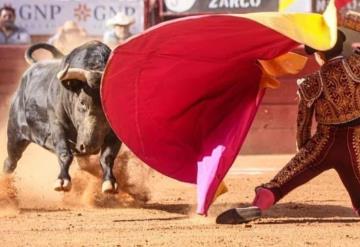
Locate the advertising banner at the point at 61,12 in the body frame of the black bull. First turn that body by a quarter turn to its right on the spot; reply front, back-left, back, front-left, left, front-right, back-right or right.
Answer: back-right

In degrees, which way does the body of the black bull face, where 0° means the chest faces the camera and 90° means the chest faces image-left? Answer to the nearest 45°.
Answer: approximately 315°

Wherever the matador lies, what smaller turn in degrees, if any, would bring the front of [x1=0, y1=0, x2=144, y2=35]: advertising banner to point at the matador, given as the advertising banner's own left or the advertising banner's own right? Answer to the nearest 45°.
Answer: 0° — it already faces them

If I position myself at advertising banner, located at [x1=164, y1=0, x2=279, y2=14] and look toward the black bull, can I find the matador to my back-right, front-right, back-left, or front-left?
front-left

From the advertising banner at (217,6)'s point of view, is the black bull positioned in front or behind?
in front

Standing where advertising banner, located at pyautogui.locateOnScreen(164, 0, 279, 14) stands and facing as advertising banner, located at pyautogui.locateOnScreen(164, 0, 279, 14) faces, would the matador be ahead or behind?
ahead

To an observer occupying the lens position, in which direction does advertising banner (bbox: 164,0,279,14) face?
facing the viewer

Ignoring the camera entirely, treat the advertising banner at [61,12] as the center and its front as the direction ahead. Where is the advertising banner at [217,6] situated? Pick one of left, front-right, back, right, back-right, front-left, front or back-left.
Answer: left

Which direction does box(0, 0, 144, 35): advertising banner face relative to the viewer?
toward the camera

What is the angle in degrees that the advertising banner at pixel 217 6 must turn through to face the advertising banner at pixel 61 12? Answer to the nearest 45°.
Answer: approximately 90° to its right

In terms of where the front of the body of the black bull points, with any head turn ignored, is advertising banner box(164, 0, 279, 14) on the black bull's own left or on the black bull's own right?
on the black bull's own left
